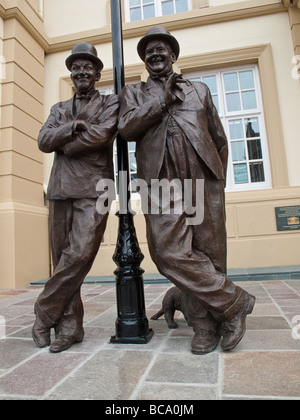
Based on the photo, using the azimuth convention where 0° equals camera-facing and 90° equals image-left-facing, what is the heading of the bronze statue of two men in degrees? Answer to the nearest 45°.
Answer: approximately 0°

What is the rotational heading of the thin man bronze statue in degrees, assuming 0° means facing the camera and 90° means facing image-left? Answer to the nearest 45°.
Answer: approximately 0°
